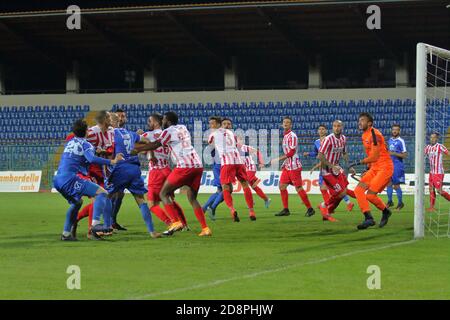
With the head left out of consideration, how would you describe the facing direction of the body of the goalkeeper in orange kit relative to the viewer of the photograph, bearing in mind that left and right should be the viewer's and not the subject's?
facing to the left of the viewer

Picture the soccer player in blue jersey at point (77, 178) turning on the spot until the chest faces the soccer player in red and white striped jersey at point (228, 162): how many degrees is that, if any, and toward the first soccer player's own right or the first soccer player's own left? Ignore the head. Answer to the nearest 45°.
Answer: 0° — they already face them

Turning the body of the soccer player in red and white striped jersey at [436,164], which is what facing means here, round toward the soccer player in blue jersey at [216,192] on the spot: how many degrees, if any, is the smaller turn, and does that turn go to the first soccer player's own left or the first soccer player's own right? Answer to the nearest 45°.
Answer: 0° — they already face them

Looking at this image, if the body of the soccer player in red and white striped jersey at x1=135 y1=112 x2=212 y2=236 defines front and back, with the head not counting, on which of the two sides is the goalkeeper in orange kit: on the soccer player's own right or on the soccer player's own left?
on the soccer player's own right

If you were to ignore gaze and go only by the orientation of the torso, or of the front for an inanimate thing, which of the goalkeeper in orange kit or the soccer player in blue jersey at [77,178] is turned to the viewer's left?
the goalkeeper in orange kit

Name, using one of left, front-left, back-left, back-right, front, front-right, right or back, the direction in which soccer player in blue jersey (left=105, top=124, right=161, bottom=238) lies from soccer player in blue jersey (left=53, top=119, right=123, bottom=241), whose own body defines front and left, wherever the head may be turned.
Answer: front

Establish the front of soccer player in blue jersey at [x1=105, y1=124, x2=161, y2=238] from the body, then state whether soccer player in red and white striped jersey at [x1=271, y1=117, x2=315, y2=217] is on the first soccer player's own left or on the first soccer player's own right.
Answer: on the first soccer player's own right

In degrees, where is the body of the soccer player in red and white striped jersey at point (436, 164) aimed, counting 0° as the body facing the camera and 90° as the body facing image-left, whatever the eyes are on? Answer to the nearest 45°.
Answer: approximately 45°

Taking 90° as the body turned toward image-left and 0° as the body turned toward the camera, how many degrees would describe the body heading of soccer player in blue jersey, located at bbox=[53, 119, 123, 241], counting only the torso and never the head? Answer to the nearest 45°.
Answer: approximately 225°

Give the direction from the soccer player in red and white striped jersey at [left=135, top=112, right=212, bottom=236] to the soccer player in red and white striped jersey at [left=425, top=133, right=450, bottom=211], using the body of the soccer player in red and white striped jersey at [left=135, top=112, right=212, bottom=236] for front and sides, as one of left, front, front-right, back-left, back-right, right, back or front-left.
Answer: right

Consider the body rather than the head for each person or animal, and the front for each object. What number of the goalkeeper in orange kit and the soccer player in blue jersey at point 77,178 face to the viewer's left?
1

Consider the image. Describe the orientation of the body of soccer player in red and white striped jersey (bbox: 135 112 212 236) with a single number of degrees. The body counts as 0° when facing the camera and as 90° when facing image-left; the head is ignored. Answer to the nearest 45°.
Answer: approximately 135°

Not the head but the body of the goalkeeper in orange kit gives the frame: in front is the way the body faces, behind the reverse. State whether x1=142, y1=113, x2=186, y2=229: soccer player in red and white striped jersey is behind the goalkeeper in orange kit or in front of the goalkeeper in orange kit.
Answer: in front

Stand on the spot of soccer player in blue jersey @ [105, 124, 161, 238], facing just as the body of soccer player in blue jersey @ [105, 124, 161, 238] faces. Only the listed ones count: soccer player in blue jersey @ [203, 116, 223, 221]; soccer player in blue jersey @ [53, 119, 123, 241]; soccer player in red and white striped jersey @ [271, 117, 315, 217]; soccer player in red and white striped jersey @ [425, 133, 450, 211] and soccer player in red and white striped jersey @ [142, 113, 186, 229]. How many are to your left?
1
